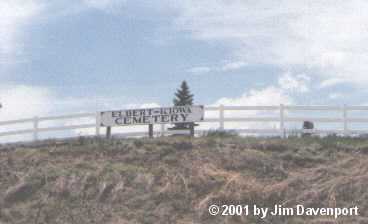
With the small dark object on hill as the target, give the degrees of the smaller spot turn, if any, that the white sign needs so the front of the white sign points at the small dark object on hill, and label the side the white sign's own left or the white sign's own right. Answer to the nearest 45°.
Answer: approximately 90° to the white sign's own left

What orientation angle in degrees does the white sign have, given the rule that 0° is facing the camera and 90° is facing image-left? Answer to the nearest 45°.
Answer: approximately 0°
